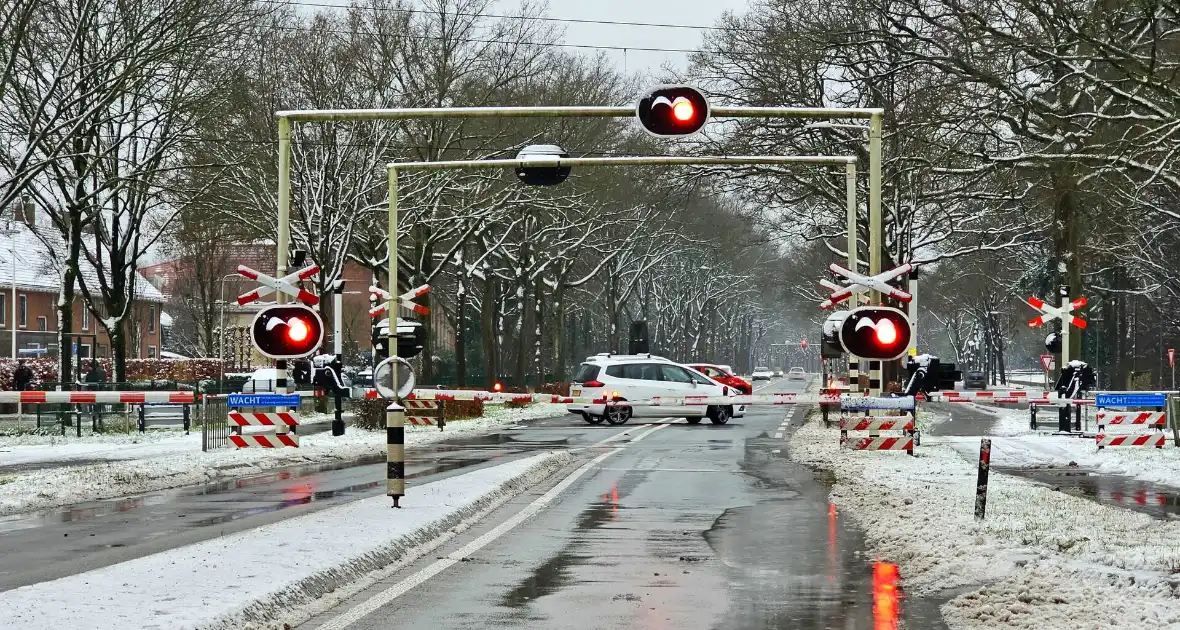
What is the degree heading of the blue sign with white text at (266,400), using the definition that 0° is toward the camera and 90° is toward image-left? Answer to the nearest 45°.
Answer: approximately 0°

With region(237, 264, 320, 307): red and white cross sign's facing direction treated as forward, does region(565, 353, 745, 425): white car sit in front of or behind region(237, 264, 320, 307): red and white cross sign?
behind

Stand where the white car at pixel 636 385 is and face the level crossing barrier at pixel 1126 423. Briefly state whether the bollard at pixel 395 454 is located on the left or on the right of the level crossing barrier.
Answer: right

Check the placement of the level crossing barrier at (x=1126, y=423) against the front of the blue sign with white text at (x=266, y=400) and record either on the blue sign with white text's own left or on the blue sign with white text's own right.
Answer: on the blue sign with white text's own left
